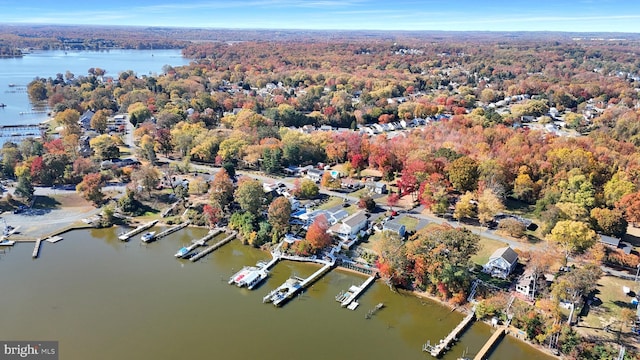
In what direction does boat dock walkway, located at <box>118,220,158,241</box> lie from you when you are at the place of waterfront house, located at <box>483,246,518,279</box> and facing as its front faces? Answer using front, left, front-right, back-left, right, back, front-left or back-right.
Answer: front-right

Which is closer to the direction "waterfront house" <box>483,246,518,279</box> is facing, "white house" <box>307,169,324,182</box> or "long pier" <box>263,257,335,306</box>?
the long pier

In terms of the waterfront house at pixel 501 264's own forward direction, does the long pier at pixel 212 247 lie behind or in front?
in front

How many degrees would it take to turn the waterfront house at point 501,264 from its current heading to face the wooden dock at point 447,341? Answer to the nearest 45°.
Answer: approximately 45° to its left

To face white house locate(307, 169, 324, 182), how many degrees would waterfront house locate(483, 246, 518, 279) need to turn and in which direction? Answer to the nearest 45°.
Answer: approximately 90° to its right

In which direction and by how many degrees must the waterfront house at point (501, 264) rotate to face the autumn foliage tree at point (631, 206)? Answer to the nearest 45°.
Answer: approximately 180°

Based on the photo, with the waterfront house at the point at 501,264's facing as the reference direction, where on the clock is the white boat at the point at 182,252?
The white boat is roughly at 1 o'clock from the waterfront house.

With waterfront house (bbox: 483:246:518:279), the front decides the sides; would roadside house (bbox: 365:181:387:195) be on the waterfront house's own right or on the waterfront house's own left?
on the waterfront house's own right

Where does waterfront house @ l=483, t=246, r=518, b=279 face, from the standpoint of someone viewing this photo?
facing the viewer and to the left of the viewer

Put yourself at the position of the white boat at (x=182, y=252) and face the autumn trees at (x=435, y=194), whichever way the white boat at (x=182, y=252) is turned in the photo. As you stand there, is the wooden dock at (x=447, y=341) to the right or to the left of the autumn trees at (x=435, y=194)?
right

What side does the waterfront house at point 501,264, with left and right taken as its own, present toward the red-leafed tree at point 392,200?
right

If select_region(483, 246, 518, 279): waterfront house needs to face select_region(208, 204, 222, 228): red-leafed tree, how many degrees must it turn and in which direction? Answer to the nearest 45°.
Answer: approximately 45° to its right

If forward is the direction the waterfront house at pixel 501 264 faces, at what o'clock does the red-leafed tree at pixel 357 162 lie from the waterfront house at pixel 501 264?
The red-leafed tree is roughly at 3 o'clock from the waterfront house.
